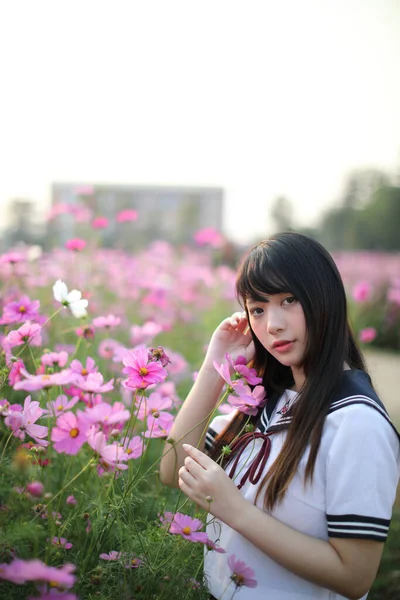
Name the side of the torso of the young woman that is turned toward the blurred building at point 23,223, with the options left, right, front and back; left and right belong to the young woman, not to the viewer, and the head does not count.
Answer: right

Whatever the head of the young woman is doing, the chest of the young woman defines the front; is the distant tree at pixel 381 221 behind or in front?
behind

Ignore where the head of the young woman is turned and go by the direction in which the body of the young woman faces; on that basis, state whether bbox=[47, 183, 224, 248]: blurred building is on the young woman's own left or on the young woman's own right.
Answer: on the young woman's own right

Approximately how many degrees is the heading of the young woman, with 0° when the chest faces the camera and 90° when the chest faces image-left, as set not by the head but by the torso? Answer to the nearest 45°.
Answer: approximately 45°
